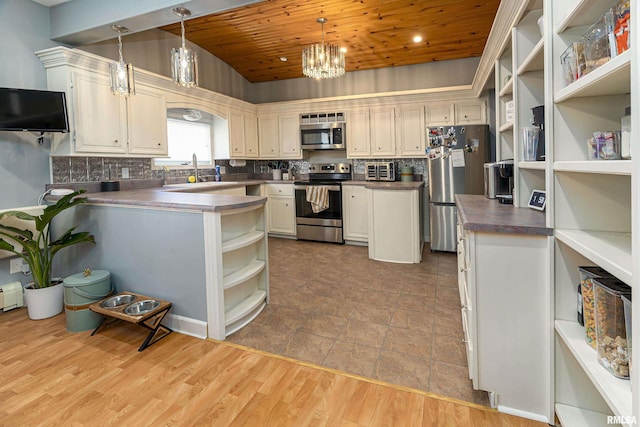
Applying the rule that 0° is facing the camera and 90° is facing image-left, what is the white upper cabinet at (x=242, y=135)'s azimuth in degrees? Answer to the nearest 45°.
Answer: approximately 315°

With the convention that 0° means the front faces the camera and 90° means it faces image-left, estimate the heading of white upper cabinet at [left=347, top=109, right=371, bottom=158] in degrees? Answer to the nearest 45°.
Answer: approximately 0°

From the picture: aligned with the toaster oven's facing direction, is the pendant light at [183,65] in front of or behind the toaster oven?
in front

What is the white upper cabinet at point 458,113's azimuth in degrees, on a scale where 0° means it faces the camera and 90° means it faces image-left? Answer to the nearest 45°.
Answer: approximately 0°

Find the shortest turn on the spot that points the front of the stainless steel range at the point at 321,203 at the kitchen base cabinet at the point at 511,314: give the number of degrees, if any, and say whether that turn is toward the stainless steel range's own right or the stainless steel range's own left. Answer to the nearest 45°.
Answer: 0° — it already faces it

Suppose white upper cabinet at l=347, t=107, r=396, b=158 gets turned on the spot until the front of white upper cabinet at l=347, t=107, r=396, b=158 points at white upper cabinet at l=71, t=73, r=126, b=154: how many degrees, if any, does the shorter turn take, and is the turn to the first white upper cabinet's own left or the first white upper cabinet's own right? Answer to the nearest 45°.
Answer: approximately 45° to the first white upper cabinet's own right

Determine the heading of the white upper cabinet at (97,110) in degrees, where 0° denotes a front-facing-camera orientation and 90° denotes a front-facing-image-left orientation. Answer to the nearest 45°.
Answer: approximately 315°

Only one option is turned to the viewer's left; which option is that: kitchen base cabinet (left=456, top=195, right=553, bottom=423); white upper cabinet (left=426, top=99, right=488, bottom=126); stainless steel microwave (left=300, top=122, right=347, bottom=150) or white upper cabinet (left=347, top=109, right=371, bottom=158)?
the kitchen base cabinet

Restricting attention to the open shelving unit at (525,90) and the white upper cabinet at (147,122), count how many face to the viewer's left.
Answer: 1
